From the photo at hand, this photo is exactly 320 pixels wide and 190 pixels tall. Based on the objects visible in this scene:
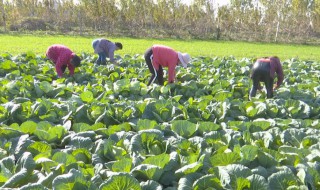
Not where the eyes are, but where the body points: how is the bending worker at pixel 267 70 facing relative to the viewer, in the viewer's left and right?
facing away from the viewer and to the right of the viewer

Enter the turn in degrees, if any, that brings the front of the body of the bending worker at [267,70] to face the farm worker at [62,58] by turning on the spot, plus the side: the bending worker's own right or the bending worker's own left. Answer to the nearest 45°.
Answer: approximately 135° to the bending worker's own left

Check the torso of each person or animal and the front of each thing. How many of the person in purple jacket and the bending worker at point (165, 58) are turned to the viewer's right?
2

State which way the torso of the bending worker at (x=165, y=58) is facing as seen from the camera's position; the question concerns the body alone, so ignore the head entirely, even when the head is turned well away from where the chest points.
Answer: to the viewer's right

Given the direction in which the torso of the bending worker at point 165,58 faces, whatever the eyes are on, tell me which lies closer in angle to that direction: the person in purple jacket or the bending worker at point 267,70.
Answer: the bending worker

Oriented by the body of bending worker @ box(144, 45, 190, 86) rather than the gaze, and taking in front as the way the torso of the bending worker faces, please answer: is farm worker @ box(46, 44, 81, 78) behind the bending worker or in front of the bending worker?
behind

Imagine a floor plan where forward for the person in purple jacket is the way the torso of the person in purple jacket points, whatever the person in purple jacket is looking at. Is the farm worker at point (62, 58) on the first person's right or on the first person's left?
on the first person's right

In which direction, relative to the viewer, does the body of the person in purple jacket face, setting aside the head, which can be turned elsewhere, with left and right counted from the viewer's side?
facing to the right of the viewer

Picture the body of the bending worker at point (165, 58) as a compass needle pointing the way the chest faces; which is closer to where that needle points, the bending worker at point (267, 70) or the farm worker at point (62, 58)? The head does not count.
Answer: the bending worker
